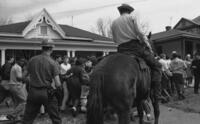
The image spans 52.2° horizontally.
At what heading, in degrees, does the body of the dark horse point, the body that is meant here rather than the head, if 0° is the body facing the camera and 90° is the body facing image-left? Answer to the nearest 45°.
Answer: approximately 225°

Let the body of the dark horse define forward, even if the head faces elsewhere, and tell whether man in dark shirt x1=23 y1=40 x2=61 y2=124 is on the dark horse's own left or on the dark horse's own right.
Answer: on the dark horse's own left

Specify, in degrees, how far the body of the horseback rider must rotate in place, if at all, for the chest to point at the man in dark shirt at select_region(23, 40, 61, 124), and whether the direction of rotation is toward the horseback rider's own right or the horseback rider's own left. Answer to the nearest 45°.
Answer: approximately 135° to the horseback rider's own left

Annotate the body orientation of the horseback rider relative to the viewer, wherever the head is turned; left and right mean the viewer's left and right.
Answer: facing away from the viewer and to the right of the viewer
